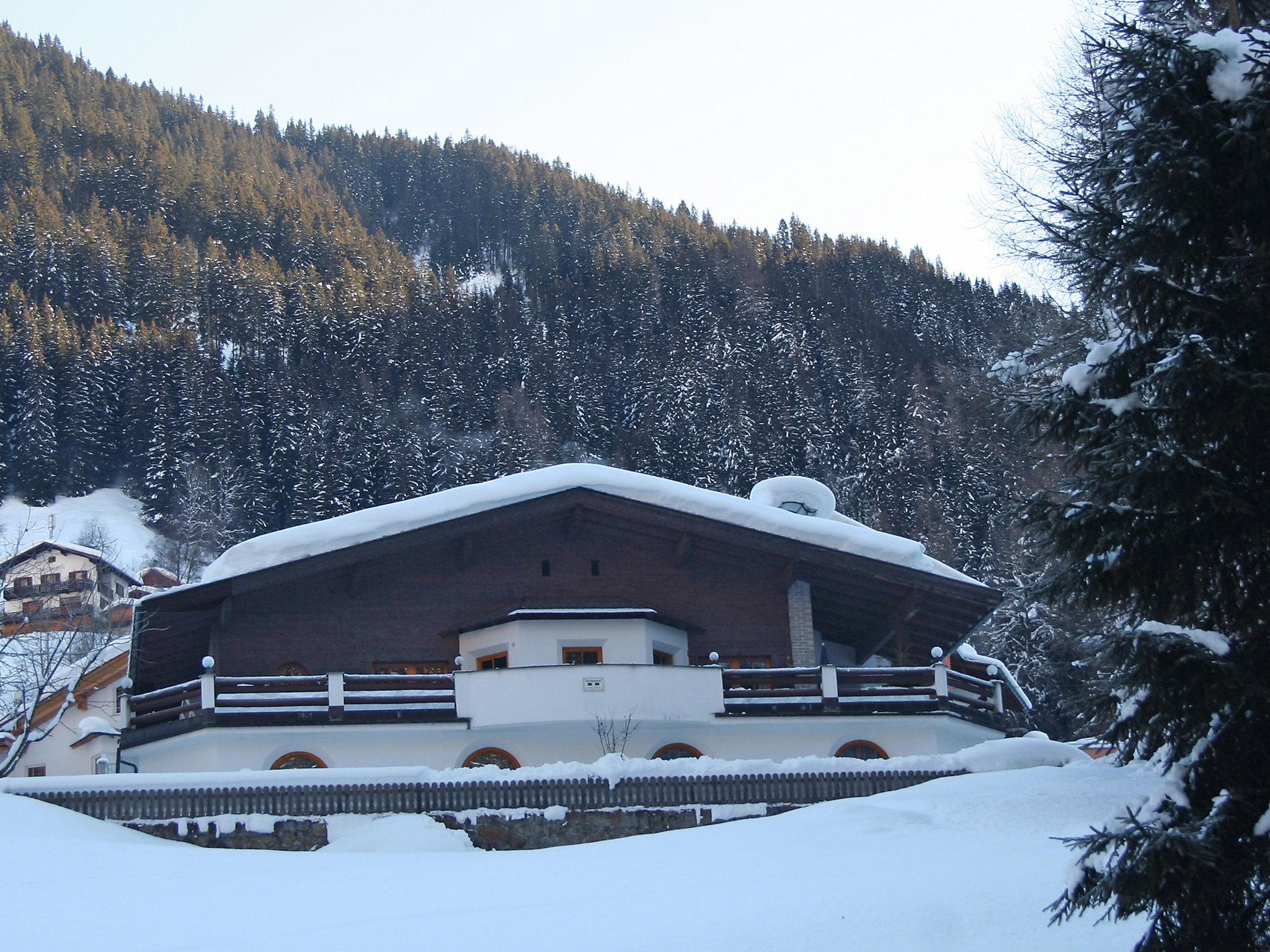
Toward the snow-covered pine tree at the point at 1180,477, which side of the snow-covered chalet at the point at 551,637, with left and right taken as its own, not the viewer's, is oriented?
front

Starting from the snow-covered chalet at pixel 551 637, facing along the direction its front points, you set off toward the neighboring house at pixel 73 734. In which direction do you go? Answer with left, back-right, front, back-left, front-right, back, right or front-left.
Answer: back-right

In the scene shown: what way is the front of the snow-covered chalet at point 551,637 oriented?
toward the camera

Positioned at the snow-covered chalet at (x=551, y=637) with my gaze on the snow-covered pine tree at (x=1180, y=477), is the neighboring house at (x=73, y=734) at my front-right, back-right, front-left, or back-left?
back-right

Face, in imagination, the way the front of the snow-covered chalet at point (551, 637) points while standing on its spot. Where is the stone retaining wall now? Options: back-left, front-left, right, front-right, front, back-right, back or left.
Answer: front

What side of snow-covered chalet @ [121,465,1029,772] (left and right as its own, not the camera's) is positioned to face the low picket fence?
front
